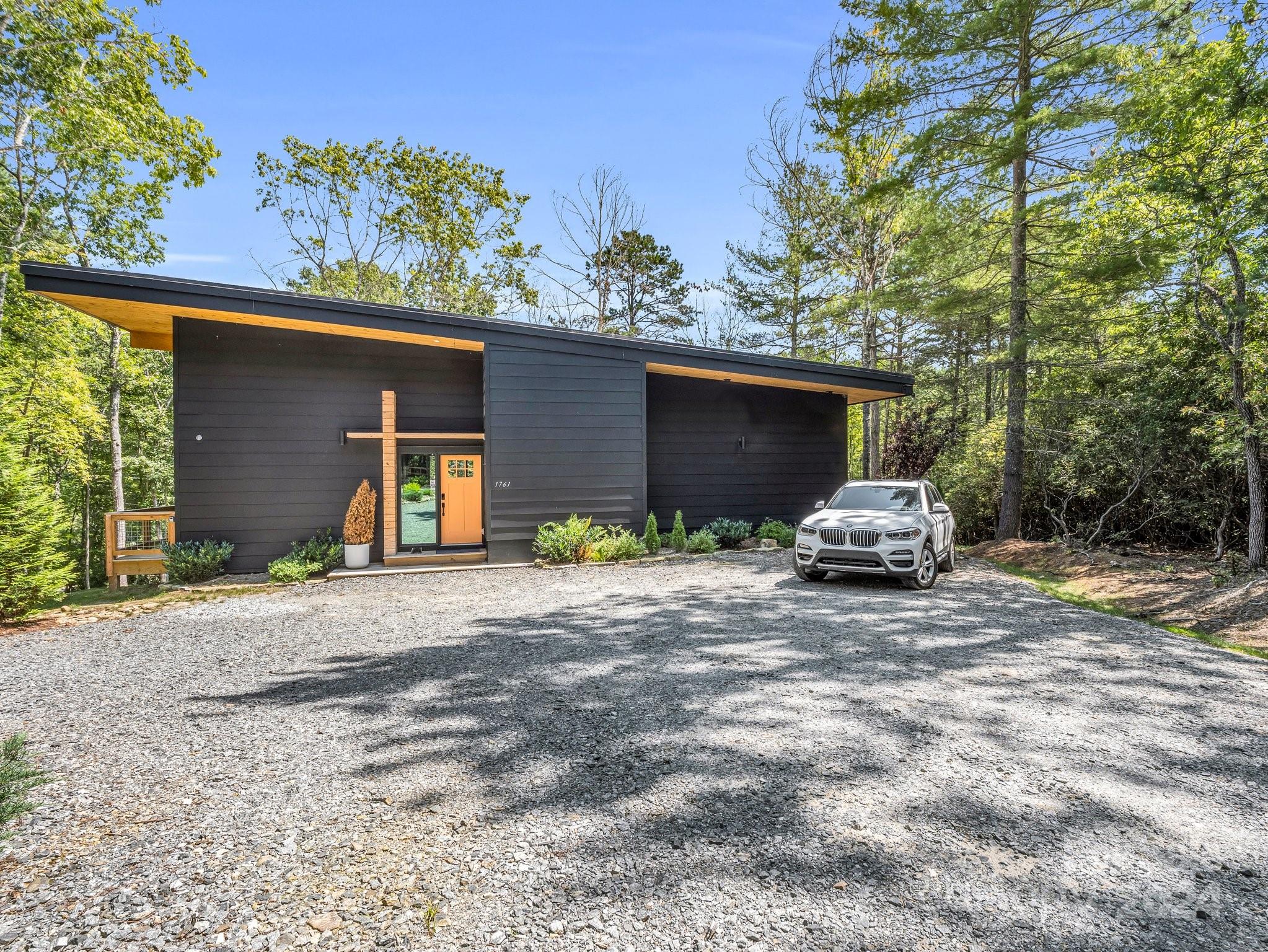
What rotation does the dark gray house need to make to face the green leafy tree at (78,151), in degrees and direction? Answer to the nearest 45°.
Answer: approximately 135° to its right

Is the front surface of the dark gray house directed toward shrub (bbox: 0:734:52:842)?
yes

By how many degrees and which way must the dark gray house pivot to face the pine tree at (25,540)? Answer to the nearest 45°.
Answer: approximately 45° to its right

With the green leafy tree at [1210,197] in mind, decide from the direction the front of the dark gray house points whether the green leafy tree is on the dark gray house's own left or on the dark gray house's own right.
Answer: on the dark gray house's own left

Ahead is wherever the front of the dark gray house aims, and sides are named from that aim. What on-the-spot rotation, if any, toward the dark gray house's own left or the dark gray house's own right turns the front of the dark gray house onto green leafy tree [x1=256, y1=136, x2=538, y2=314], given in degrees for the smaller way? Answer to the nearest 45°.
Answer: approximately 180°

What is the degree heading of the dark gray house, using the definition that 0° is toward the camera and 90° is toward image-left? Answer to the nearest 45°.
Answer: approximately 0°
